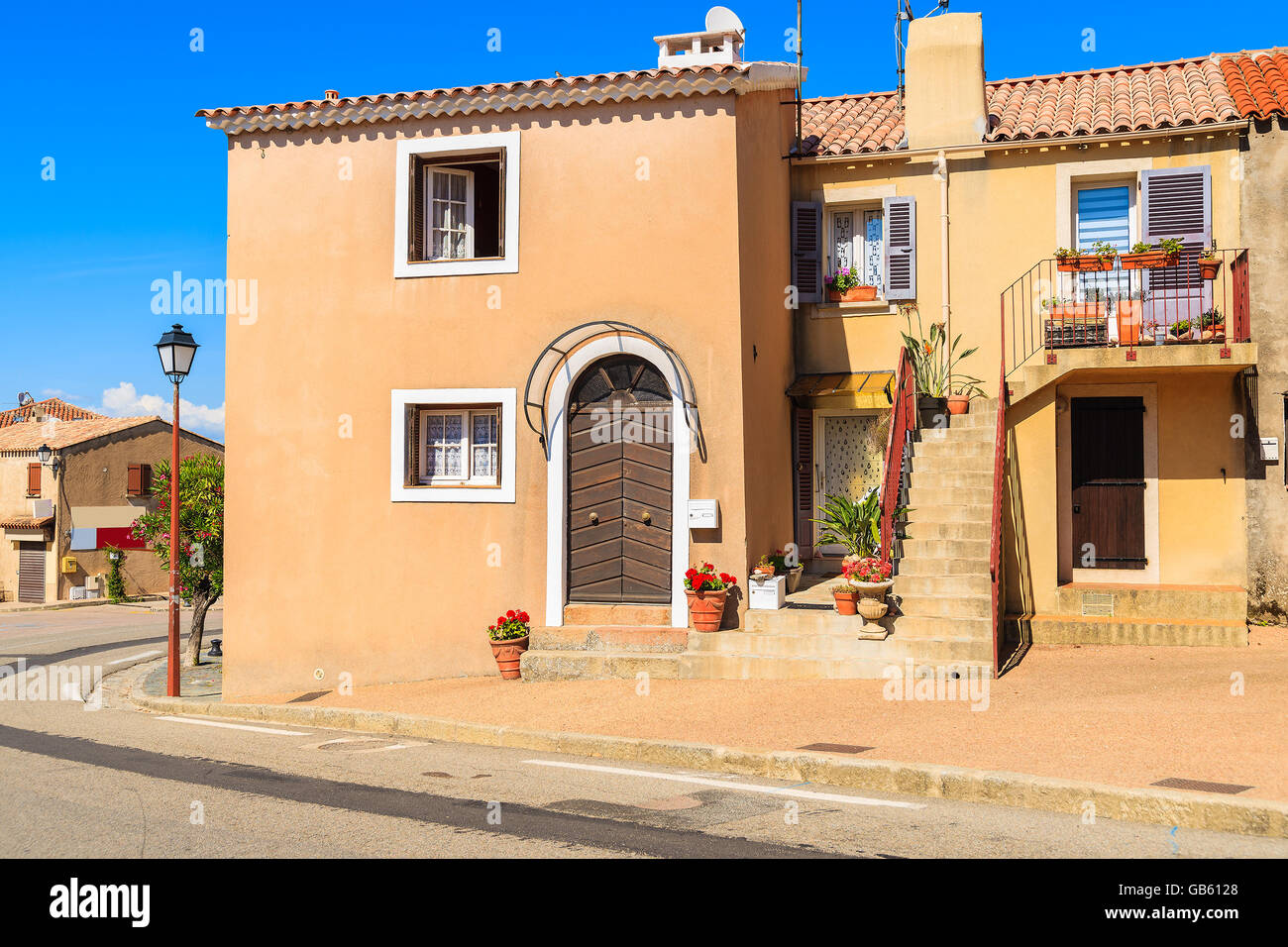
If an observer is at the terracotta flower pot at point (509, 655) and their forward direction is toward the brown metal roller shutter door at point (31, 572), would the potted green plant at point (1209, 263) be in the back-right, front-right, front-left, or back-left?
back-right

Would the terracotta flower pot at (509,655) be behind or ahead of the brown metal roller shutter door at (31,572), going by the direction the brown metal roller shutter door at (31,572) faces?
ahead

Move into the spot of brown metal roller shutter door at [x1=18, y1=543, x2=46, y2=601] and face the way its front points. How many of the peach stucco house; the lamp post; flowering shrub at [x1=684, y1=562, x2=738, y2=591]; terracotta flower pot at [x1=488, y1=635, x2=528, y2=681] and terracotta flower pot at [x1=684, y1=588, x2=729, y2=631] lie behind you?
0

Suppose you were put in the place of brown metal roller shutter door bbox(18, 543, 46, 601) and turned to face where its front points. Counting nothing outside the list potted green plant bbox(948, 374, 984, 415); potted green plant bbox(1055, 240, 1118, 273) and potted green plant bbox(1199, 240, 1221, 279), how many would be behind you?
0

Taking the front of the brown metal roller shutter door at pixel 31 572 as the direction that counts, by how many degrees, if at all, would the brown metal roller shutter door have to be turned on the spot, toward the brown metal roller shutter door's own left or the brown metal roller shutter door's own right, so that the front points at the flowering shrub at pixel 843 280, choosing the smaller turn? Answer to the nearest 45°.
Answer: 0° — it already faces it

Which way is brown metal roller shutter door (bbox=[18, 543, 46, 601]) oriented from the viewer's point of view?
toward the camera

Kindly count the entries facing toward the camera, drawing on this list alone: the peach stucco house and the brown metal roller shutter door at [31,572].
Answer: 2

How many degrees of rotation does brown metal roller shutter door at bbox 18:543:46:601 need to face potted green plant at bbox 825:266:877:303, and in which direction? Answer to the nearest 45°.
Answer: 0° — it already faces it

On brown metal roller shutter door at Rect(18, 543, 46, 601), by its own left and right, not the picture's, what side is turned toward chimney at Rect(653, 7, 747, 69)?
front

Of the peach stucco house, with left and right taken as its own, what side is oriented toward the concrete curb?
front

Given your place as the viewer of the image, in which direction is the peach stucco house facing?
facing the viewer

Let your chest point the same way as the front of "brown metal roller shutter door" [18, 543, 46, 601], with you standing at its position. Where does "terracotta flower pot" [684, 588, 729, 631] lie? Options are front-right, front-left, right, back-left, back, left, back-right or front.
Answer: front

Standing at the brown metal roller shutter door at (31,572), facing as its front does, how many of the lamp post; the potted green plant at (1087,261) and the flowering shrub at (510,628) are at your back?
0

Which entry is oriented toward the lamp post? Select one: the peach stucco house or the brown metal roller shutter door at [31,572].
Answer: the brown metal roller shutter door

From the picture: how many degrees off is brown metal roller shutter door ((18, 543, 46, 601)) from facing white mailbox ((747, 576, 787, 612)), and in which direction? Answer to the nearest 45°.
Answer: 0° — it already faces it

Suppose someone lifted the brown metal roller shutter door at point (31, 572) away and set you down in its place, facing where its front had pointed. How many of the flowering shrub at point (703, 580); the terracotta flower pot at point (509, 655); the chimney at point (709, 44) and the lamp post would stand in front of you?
4
